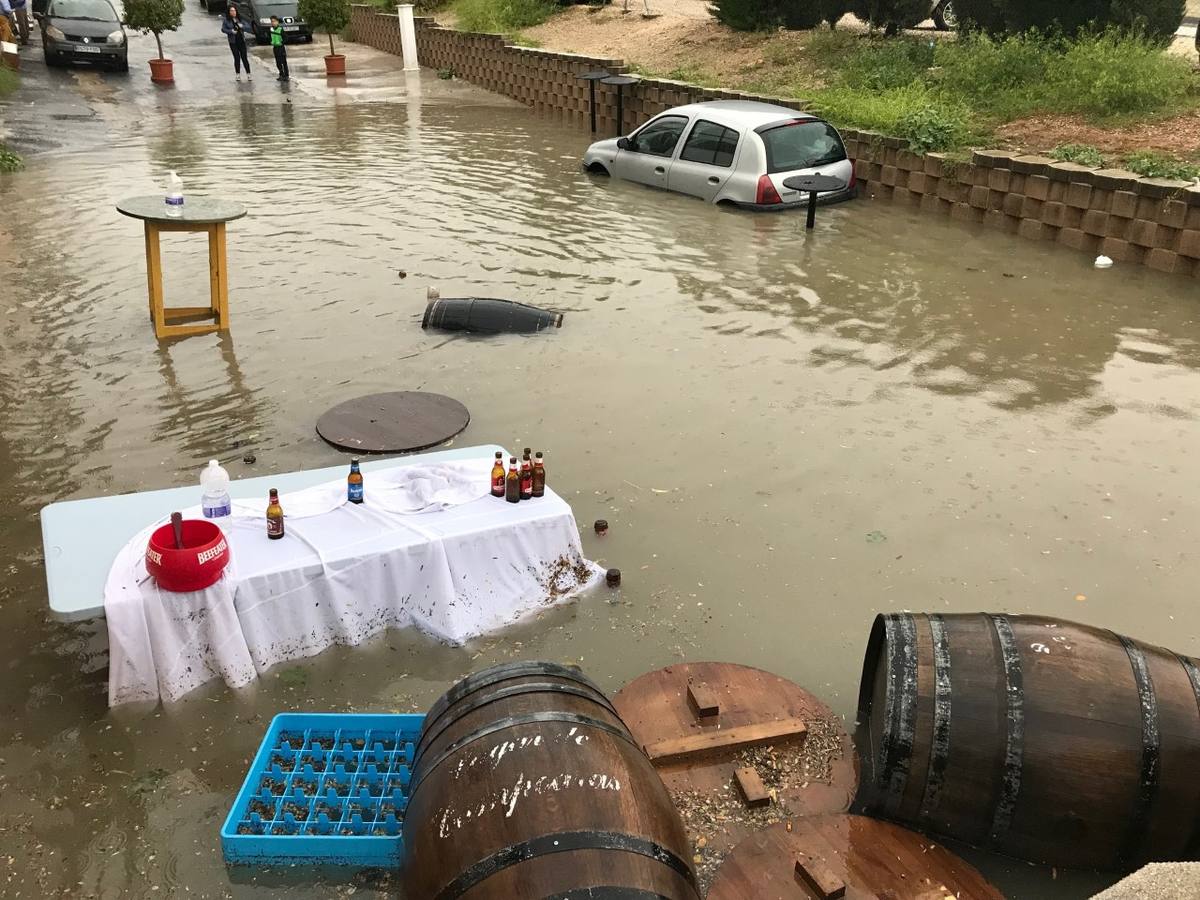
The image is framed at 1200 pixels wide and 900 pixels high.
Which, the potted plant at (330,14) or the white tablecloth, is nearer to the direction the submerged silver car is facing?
the potted plant

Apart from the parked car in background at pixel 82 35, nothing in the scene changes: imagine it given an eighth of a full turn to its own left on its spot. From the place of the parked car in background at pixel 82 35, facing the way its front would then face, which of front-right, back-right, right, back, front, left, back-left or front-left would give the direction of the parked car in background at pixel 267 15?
left

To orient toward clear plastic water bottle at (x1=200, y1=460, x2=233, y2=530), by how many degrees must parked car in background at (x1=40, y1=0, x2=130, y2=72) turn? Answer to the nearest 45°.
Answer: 0° — it already faces it

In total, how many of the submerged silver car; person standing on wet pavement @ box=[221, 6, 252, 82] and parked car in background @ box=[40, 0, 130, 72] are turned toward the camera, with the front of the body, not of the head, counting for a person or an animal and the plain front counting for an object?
2

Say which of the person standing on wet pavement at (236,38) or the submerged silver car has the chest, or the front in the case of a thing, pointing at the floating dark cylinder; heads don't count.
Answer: the person standing on wet pavement

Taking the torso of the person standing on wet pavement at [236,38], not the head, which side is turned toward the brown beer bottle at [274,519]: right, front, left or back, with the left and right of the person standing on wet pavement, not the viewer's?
front

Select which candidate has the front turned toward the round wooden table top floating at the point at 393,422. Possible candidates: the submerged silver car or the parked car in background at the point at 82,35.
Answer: the parked car in background

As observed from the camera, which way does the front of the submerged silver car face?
facing away from the viewer and to the left of the viewer

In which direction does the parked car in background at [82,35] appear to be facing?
toward the camera

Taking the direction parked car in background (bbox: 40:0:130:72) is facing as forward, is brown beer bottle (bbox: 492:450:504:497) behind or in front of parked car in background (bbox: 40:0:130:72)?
in front

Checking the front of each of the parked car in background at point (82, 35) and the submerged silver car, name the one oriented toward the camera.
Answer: the parked car in background

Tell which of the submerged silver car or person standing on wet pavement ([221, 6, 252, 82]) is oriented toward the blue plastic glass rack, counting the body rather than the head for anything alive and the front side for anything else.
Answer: the person standing on wet pavement

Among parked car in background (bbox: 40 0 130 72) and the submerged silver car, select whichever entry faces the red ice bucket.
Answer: the parked car in background

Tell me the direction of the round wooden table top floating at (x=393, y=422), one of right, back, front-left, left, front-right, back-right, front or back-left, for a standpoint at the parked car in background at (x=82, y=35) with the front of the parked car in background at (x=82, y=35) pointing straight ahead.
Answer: front

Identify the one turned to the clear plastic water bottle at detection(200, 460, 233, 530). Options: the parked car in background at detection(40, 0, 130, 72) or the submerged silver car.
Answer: the parked car in background

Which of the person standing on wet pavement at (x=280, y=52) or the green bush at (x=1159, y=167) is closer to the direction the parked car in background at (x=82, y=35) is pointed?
the green bush

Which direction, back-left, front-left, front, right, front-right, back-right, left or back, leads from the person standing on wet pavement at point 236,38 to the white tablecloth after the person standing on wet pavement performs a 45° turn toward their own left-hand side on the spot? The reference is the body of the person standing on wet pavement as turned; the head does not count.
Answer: front-right

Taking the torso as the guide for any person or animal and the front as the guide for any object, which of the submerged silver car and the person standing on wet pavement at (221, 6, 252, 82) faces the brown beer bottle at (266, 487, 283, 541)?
the person standing on wet pavement

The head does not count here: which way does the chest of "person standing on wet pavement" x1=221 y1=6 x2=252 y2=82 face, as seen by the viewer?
toward the camera

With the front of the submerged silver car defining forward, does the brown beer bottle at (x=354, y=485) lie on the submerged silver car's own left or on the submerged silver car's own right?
on the submerged silver car's own left

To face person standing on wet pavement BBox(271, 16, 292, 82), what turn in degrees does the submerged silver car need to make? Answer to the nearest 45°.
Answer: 0° — it already faces them

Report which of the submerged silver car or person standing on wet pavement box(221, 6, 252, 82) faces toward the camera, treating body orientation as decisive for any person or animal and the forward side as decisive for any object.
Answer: the person standing on wet pavement
